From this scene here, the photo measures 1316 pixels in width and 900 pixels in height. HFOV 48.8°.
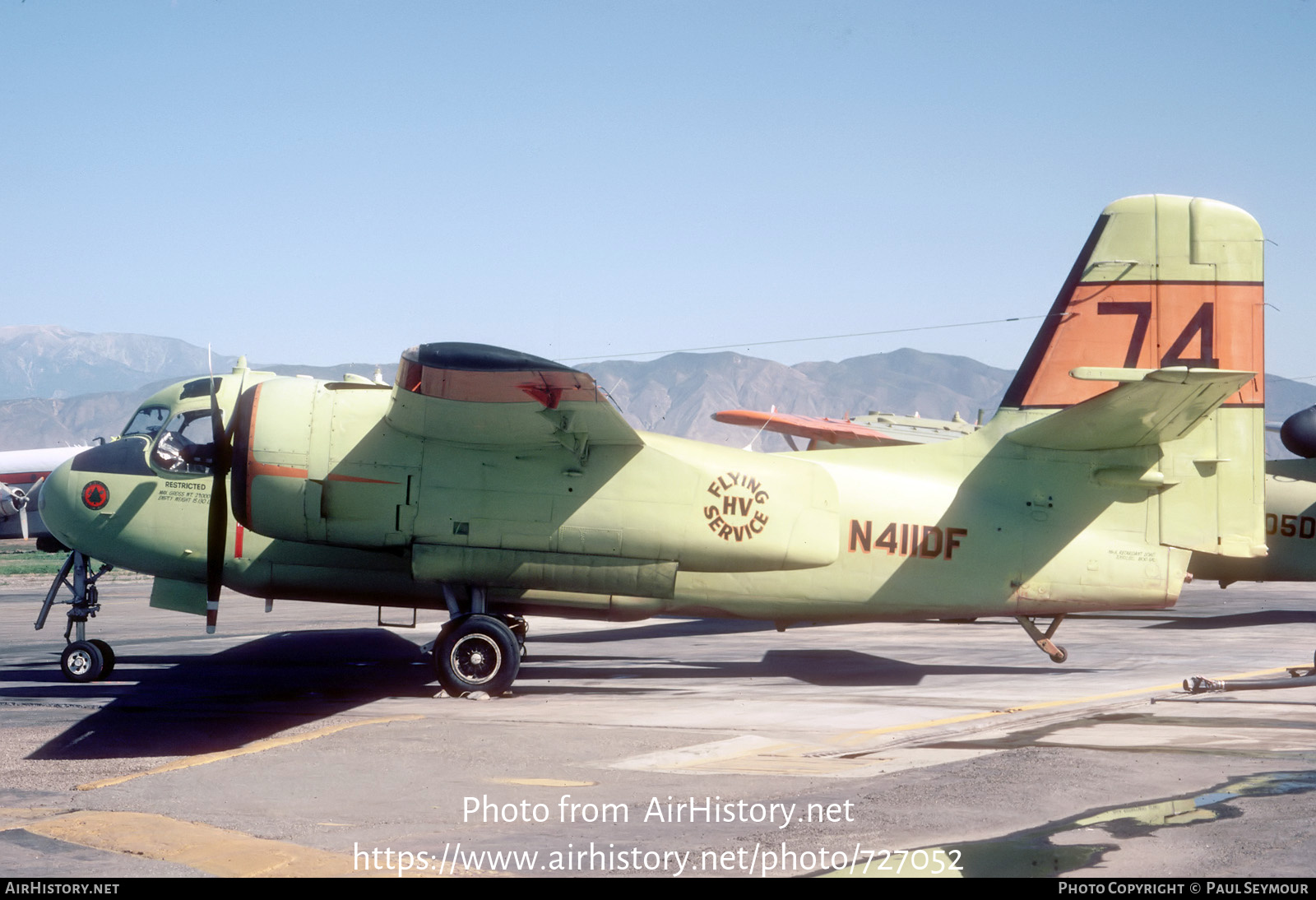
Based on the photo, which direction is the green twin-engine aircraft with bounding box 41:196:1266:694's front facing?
to the viewer's left
